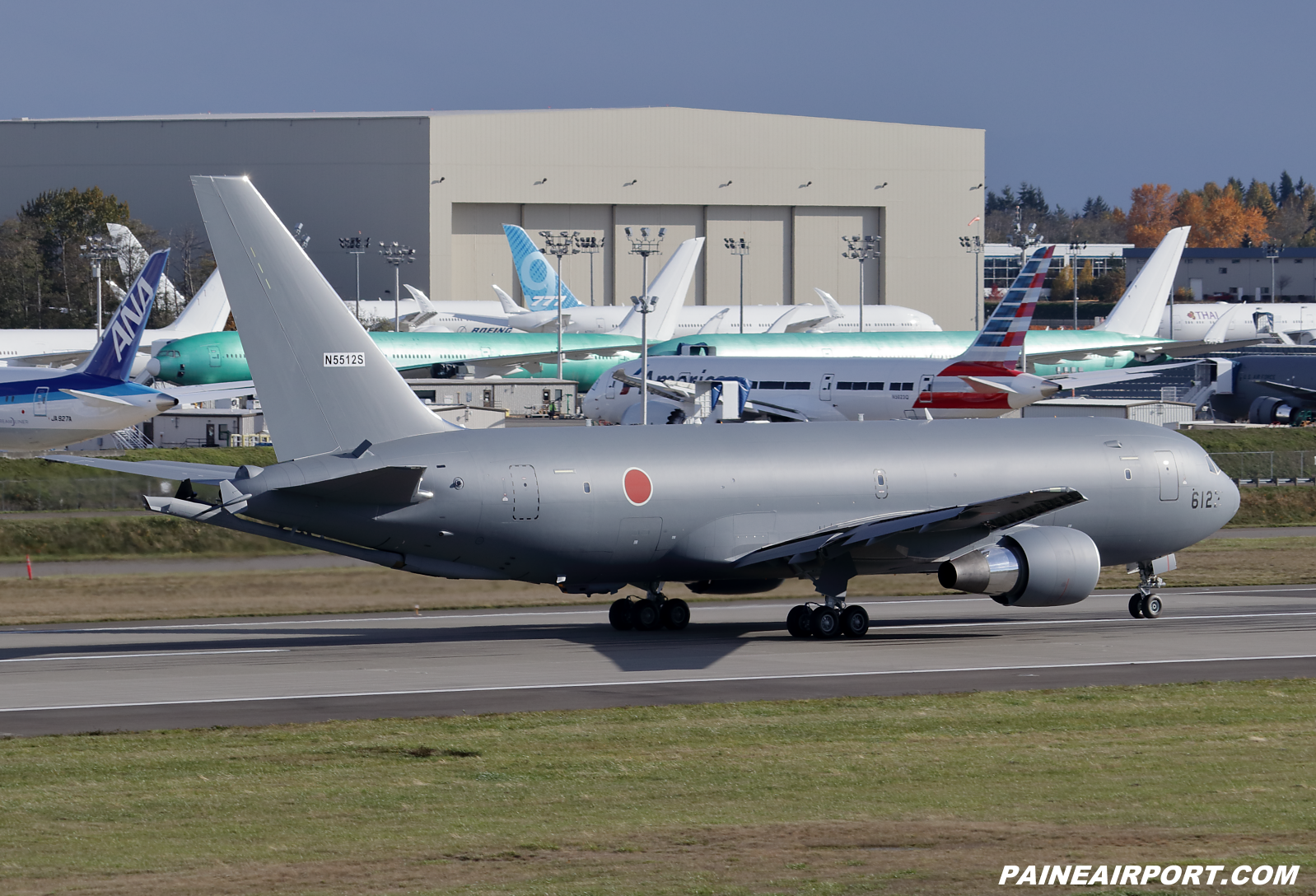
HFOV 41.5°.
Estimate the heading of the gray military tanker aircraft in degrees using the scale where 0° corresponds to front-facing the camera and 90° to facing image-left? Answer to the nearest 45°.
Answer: approximately 225°
